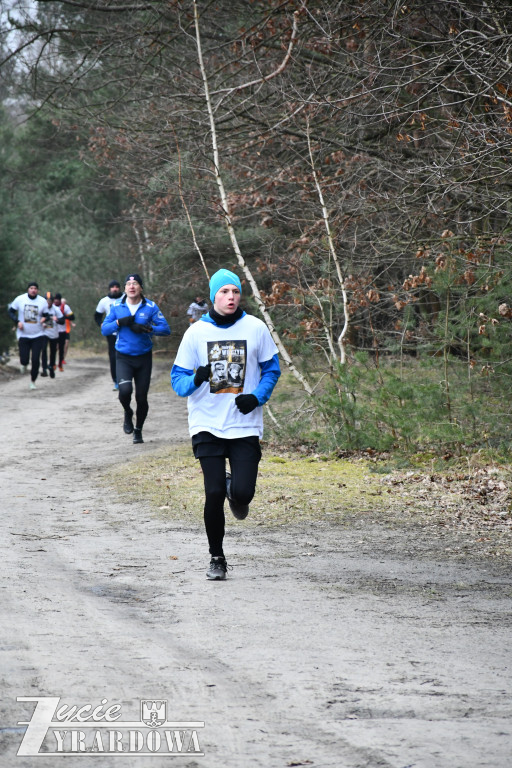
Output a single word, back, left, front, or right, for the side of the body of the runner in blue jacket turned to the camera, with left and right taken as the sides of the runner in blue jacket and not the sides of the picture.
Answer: front

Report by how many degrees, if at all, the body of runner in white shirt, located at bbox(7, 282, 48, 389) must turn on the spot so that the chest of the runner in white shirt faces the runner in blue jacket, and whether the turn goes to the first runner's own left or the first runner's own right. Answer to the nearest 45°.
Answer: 0° — they already face them

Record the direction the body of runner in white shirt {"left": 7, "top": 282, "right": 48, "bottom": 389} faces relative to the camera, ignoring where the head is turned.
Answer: toward the camera

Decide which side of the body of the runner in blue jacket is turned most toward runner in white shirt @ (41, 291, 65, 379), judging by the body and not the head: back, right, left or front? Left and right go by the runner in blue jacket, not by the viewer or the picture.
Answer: back

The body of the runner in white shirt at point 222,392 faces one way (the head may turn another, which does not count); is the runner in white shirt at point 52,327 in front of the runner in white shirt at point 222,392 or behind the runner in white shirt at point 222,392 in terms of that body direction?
behind

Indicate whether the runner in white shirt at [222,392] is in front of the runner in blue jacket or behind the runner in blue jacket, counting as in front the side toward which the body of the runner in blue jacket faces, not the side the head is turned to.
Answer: in front

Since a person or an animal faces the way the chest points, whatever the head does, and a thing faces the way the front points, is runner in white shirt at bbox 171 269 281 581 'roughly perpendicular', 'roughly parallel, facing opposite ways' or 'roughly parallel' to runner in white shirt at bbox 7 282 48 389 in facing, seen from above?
roughly parallel

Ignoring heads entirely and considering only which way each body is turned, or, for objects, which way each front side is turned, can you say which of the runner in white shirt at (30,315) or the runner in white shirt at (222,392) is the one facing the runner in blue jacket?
the runner in white shirt at (30,315)

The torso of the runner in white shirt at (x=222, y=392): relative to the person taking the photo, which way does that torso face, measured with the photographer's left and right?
facing the viewer

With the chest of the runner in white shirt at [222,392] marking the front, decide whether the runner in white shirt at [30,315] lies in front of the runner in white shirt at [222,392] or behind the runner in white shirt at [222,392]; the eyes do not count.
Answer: behind

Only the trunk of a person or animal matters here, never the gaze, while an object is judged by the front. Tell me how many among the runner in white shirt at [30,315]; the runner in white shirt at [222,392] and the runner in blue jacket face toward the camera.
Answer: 3

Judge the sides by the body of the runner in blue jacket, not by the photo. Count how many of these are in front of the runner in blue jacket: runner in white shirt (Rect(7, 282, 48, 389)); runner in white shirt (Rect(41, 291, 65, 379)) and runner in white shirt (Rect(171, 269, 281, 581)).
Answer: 1

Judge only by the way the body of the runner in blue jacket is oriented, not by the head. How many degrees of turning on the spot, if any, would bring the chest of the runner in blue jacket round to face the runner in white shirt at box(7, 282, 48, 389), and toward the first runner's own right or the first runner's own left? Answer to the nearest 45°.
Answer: approximately 180°

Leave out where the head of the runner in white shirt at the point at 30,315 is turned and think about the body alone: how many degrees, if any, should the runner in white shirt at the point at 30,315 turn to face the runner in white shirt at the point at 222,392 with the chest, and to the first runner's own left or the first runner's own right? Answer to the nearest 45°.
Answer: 0° — they already face them
